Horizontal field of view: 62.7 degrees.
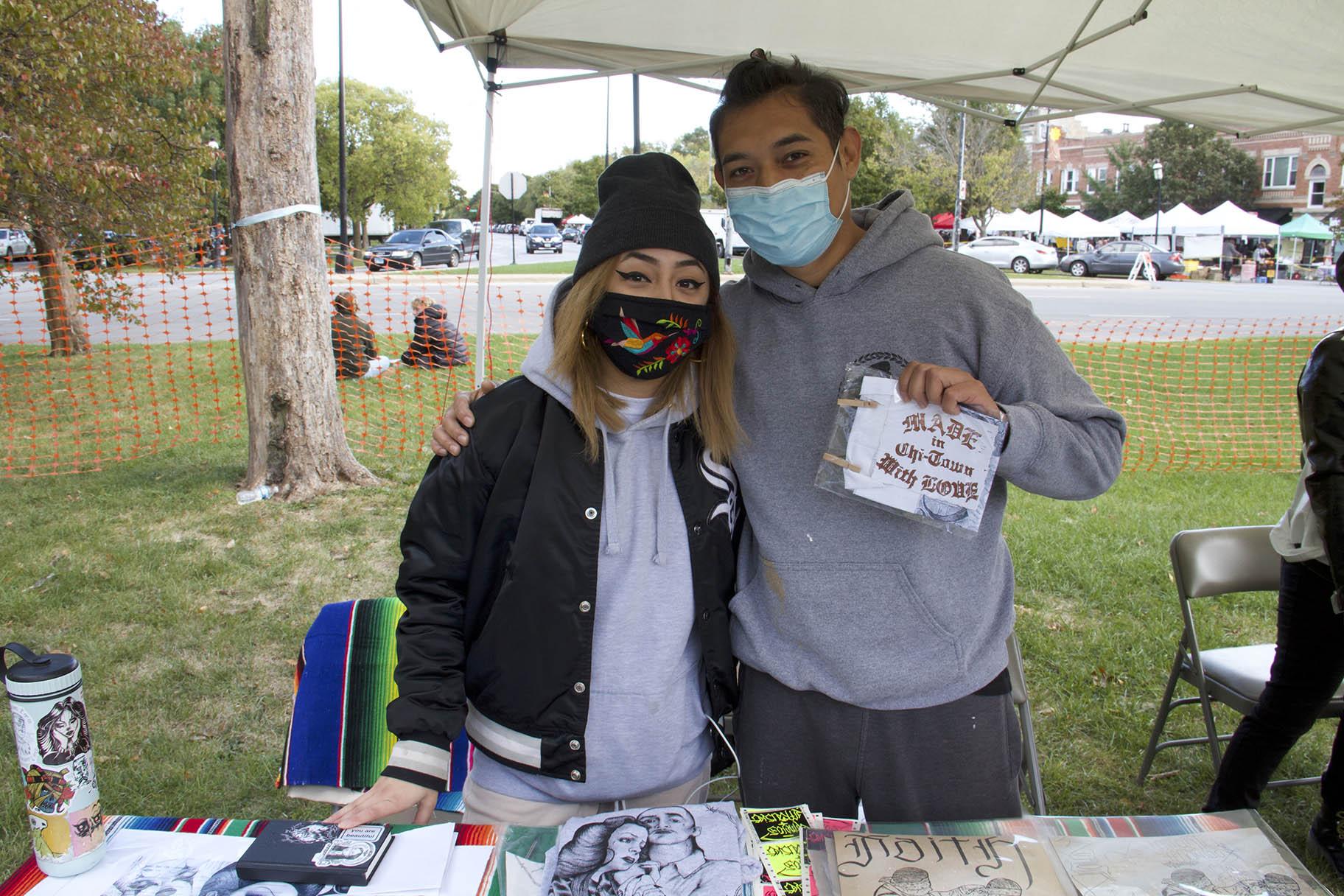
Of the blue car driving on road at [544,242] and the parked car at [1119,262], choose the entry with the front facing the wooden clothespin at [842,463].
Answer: the blue car driving on road at [544,242]

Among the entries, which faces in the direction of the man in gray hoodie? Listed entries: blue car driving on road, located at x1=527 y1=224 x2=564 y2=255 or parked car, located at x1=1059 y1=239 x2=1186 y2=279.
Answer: blue car driving on road, located at x1=527 y1=224 x2=564 y2=255

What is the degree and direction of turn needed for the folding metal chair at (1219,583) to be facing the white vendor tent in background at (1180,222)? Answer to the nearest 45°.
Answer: approximately 135° to its left

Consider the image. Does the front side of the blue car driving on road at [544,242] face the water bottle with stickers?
yes

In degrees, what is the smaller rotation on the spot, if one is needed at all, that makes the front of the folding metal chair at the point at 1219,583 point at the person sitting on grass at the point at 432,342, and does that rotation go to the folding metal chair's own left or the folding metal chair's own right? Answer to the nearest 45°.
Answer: approximately 180°

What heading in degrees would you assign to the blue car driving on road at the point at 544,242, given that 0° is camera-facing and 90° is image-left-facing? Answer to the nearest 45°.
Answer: approximately 0°

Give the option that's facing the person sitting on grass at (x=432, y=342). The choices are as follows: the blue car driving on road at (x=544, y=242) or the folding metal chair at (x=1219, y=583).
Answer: the blue car driving on road

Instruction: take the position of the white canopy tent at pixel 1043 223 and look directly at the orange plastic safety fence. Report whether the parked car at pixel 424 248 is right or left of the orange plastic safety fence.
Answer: right

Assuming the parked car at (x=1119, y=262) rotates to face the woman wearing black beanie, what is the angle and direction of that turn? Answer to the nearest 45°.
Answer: approximately 90° to its left
